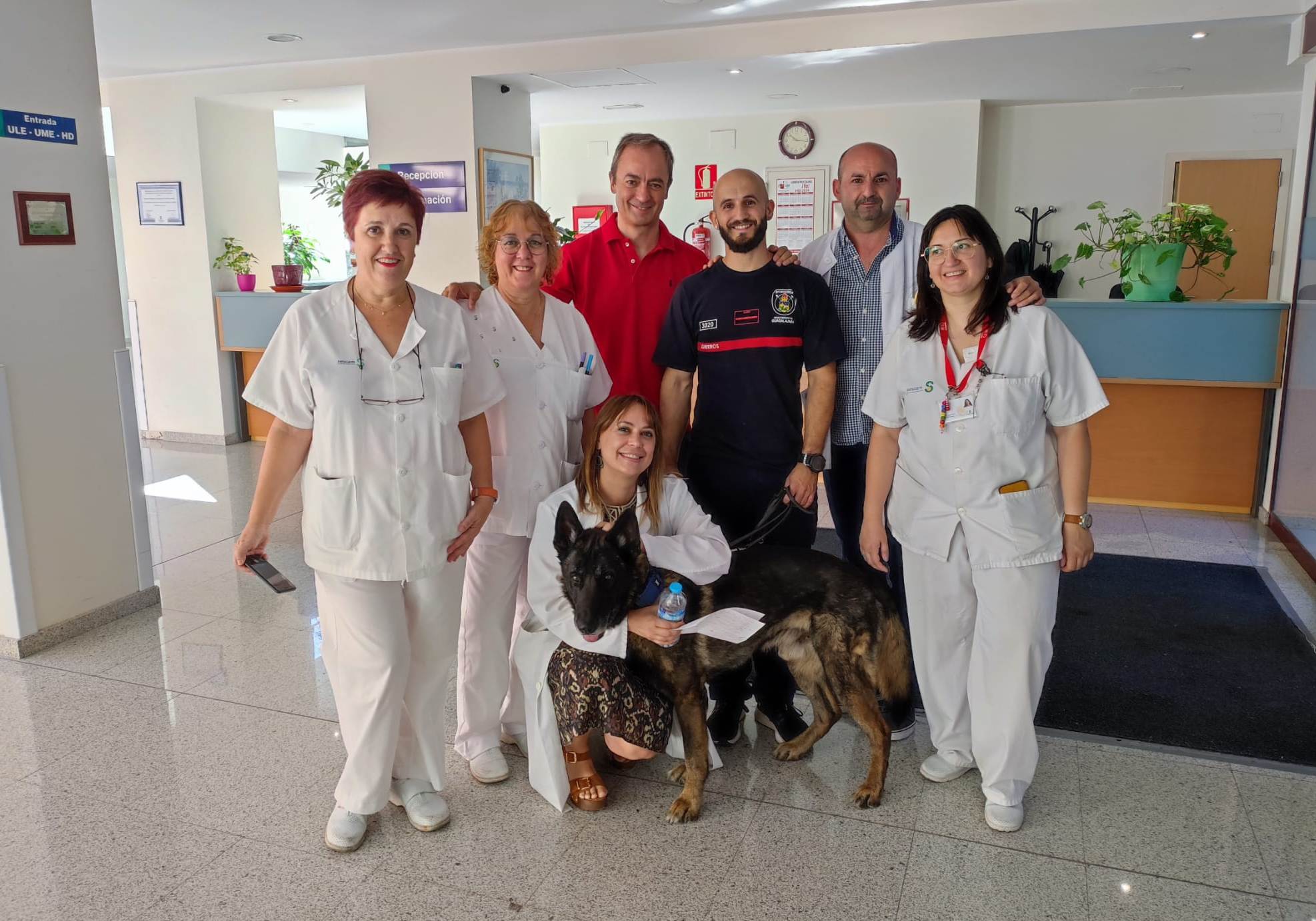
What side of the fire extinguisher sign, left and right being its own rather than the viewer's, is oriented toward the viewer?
front

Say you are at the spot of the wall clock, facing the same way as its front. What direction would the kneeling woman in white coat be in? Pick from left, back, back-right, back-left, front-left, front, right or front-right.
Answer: front

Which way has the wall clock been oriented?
toward the camera

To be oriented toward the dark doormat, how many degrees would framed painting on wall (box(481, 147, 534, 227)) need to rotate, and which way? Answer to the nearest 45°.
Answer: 0° — it already faces it

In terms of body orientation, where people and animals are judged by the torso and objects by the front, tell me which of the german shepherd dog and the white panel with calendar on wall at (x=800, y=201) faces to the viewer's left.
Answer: the german shepherd dog

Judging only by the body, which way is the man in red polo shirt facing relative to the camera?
toward the camera

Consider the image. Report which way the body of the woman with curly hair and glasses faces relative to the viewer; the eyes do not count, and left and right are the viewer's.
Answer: facing the viewer

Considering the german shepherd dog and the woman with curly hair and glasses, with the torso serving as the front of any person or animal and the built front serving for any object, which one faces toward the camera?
the woman with curly hair and glasses

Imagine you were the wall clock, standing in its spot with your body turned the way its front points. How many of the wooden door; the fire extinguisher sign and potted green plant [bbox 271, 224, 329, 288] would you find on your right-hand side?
2

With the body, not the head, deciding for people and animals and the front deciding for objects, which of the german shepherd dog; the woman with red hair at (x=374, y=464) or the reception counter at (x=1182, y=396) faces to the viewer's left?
the german shepherd dog

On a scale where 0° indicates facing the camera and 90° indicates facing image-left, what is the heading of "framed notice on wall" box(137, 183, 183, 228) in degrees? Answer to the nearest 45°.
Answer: approximately 0°

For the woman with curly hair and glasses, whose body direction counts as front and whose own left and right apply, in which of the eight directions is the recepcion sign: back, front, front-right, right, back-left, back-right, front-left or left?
back

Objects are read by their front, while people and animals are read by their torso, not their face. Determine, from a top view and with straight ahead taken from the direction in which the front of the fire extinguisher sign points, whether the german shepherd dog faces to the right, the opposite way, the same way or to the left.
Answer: to the right

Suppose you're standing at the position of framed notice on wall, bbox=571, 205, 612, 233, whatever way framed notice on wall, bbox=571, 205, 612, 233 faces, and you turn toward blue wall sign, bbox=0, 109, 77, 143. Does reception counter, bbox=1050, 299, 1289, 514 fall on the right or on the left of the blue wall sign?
left
